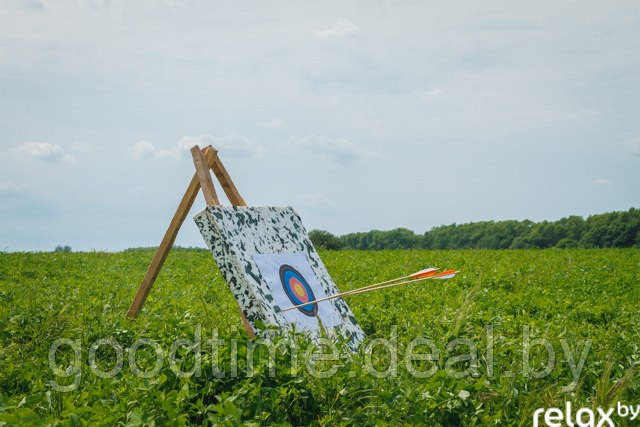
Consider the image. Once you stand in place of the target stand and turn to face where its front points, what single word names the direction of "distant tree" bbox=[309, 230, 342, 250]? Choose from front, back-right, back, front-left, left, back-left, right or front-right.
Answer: back-left

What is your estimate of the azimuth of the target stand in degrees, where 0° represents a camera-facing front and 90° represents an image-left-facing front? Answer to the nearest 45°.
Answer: approximately 315°
